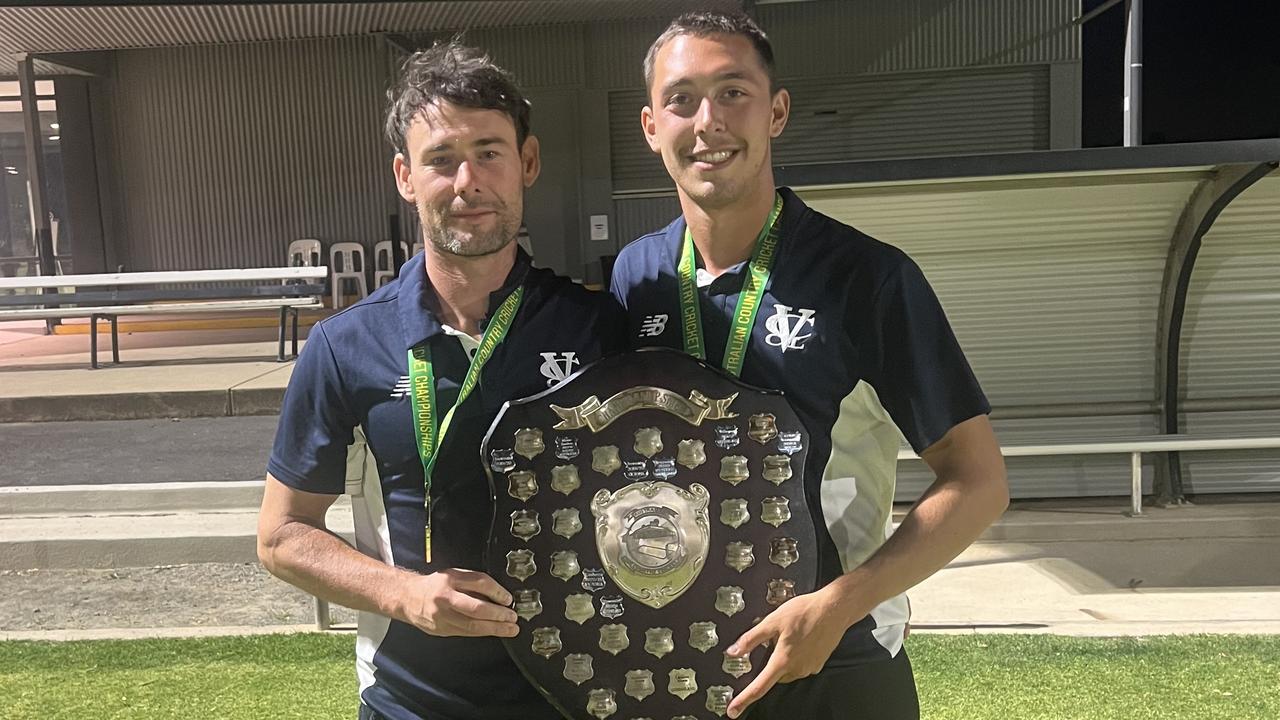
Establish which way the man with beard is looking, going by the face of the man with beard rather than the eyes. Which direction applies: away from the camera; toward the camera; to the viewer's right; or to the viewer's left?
toward the camera

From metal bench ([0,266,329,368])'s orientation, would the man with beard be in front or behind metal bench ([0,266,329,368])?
in front

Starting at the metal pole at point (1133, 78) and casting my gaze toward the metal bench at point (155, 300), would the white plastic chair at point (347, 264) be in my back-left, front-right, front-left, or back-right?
front-right

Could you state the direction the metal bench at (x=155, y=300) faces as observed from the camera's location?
facing the viewer

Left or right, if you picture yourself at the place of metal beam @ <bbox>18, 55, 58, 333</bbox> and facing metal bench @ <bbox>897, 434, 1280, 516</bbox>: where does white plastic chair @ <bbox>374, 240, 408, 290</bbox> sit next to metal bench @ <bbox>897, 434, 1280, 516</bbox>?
left

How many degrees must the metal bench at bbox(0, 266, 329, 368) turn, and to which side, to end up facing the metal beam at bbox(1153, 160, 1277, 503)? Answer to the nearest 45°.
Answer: approximately 45° to its left

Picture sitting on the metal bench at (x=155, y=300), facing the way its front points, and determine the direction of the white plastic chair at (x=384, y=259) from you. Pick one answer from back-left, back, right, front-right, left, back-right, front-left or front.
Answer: back-left

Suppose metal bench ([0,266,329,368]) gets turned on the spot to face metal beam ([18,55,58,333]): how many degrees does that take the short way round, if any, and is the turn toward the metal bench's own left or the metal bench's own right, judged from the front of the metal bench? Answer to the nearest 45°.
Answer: approximately 180°

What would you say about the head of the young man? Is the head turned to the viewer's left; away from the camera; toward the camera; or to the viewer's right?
toward the camera

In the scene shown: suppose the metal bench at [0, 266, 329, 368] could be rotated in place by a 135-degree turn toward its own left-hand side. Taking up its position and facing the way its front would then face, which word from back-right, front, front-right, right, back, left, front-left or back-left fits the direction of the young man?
back-right

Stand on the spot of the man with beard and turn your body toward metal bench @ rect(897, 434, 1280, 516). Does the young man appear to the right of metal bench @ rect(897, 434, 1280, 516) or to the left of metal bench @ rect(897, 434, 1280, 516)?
right

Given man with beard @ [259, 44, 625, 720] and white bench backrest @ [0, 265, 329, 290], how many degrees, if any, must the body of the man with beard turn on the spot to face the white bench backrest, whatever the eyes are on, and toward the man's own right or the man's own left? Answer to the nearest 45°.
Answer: approximately 180°

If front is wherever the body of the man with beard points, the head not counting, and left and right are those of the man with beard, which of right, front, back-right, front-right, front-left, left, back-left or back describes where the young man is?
left

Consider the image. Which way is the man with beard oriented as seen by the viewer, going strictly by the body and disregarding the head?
toward the camera

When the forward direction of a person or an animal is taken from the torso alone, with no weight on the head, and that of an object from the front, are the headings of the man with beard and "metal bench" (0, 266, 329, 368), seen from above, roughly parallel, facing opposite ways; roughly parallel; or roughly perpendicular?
roughly parallel

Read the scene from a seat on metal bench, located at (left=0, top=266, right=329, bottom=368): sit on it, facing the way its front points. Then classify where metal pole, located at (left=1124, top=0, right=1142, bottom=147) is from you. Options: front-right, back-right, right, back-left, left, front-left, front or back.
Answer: front-left
